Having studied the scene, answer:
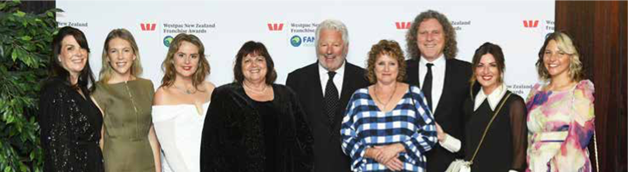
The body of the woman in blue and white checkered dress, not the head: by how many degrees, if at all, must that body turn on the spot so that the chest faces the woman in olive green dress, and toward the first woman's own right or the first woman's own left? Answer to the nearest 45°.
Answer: approximately 90° to the first woman's own right

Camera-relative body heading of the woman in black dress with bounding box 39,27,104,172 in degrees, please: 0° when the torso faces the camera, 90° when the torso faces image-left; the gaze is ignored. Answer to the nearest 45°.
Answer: approximately 315°

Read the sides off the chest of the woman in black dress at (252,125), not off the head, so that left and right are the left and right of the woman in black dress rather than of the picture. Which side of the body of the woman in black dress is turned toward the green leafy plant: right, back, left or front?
right

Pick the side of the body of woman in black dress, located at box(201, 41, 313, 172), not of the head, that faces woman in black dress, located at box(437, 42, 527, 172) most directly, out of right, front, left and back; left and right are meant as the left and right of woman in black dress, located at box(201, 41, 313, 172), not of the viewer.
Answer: left

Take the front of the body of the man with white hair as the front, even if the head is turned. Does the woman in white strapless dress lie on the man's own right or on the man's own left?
on the man's own right

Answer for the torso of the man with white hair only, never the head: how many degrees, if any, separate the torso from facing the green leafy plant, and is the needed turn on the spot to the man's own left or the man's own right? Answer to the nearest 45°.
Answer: approximately 90° to the man's own right

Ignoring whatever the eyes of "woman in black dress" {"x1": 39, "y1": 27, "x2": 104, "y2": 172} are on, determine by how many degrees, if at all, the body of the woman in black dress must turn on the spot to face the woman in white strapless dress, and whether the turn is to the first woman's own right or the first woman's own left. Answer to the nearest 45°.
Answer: approximately 45° to the first woman's own left

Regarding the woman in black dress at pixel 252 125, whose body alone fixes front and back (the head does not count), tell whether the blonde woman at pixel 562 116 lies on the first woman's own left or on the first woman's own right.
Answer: on the first woman's own left
